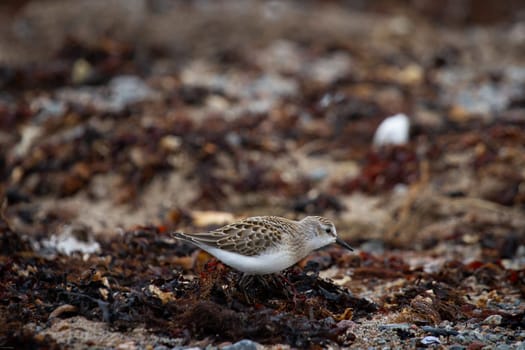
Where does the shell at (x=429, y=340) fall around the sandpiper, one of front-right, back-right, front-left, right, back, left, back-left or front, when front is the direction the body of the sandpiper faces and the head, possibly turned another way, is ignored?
front

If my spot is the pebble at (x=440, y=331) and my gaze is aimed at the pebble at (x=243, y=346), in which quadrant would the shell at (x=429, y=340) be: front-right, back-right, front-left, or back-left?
front-left

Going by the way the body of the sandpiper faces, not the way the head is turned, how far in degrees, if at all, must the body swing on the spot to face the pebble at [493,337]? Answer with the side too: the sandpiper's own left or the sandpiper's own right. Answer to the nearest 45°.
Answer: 0° — it already faces it

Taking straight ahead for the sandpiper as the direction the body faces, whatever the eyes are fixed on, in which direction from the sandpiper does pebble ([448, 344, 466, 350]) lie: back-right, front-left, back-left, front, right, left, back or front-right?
front

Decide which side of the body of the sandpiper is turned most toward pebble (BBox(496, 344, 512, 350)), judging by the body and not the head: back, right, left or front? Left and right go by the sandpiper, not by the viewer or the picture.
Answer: right

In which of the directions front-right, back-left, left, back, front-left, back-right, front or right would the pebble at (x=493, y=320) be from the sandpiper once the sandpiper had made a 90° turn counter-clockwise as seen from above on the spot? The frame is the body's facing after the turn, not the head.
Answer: right

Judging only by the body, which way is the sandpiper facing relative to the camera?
to the viewer's right

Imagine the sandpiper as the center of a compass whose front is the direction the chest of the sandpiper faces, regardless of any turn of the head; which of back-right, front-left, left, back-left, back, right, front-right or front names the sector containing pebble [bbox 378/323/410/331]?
front

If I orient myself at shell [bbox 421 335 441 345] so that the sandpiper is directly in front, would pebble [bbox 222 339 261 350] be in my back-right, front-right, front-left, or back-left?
front-left

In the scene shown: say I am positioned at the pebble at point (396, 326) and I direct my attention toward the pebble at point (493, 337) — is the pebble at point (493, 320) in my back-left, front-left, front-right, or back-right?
front-left

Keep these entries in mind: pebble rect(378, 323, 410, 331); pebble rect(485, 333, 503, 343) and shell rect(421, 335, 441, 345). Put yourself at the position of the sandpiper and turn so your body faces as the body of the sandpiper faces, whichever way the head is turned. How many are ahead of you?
3
